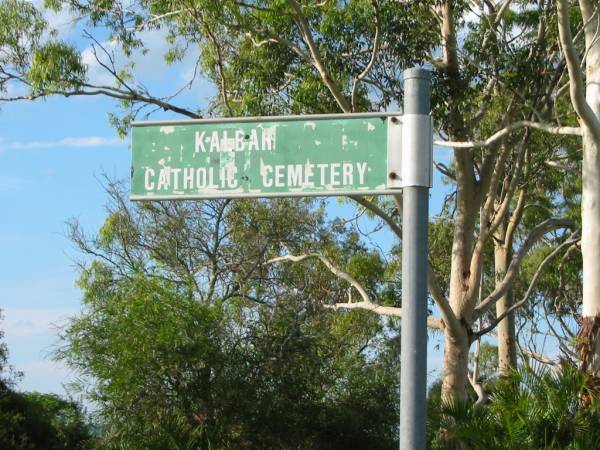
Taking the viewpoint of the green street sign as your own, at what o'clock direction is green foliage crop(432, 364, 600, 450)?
The green foliage is roughly at 7 o'clock from the green street sign.

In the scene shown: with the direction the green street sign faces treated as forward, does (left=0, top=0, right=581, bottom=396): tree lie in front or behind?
behind

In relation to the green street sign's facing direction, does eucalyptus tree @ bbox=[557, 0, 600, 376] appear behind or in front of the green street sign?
behind

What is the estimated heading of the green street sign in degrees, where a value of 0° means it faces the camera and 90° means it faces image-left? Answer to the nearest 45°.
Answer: approximately 0°

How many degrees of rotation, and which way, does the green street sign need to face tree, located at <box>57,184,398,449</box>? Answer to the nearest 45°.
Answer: approximately 180°
